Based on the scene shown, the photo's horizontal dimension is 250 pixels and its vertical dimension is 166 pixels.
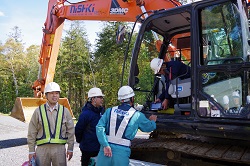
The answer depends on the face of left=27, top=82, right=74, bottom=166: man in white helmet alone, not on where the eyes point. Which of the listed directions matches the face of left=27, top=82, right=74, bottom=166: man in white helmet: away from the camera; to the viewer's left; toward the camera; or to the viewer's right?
toward the camera

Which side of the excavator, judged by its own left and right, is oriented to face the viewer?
left

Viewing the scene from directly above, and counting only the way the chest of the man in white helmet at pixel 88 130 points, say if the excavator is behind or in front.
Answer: in front

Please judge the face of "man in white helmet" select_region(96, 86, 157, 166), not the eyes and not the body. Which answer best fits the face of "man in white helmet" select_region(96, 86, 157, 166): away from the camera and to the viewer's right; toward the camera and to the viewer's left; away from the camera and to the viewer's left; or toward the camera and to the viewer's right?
away from the camera and to the viewer's right

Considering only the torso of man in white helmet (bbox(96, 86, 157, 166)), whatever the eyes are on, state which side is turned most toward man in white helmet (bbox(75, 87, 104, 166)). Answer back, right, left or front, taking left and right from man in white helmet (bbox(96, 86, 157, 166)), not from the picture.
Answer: left

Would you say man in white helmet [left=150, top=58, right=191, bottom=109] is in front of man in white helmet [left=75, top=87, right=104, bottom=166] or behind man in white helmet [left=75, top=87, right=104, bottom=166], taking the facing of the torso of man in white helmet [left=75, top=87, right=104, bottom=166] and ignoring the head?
in front

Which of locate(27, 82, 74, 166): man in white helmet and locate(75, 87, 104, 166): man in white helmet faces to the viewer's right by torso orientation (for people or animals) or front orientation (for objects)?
locate(75, 87, 104, 166): man in white helmet

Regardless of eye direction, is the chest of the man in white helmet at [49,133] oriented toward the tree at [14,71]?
no

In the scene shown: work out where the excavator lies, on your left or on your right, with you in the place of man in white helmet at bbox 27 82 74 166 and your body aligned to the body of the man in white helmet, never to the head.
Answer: on your left

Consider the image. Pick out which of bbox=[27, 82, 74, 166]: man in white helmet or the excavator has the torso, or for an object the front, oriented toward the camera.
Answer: the man in white helmet

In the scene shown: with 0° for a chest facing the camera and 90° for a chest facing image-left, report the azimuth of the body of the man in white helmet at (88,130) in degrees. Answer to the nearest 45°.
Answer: approximately 270°

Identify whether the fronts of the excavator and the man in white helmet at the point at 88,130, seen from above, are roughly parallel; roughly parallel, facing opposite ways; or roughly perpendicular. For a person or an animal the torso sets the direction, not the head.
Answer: roughly parallel, facing opposite ways

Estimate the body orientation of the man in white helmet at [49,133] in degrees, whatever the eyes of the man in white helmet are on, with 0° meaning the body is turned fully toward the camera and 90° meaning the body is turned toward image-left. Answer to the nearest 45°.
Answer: approximately 0°

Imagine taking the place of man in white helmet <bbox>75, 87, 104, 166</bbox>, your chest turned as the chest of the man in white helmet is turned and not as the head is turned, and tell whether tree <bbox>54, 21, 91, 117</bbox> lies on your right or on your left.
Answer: on your left

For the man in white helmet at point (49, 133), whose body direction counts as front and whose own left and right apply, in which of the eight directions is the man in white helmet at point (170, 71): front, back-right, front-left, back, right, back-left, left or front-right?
left

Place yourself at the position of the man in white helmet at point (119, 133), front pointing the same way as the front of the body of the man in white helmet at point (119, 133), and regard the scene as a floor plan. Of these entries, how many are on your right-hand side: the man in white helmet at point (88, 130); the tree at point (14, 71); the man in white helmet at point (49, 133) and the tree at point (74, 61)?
0
